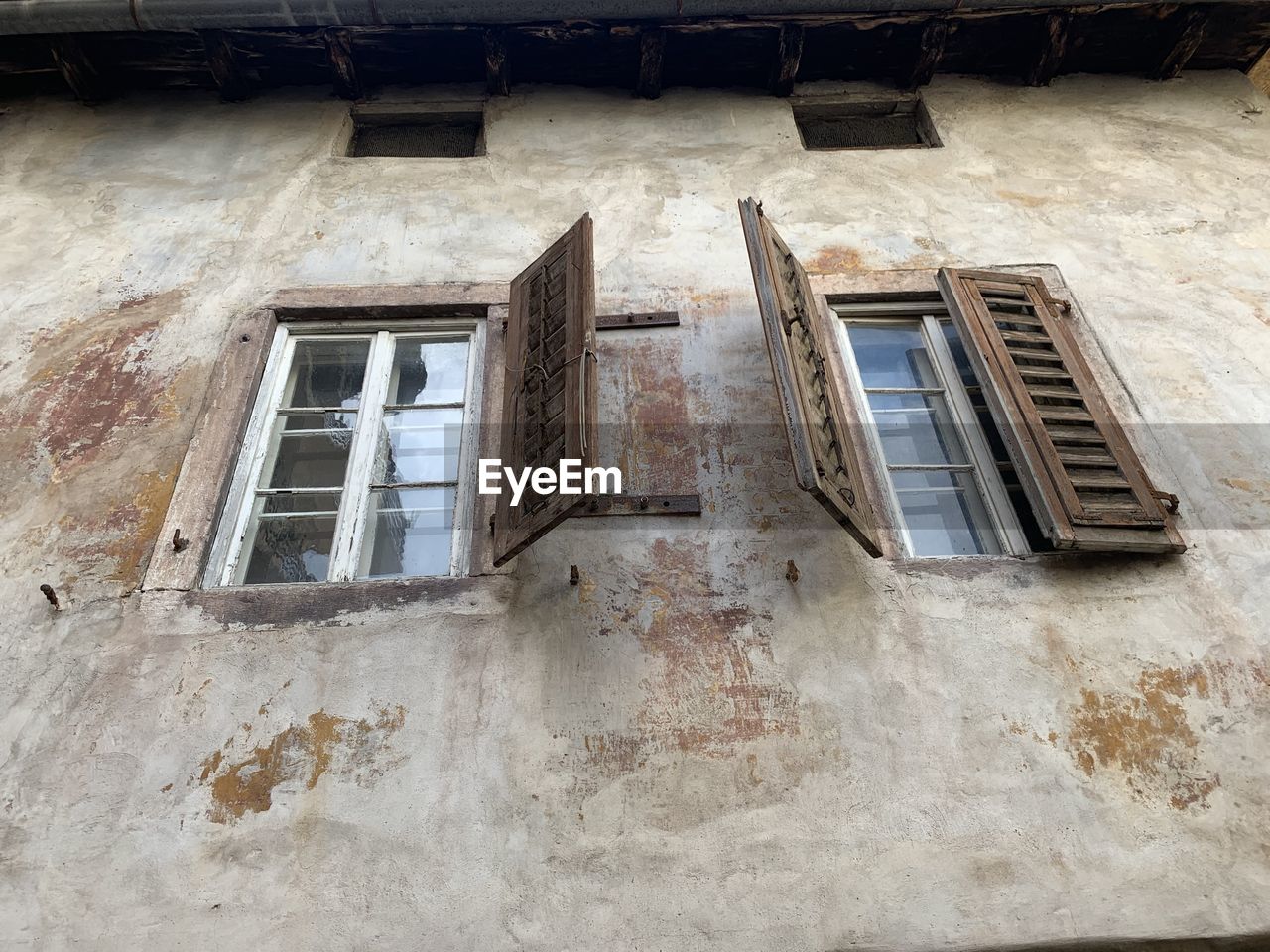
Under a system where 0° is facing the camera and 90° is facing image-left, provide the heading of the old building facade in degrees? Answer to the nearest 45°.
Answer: approximately 0°
